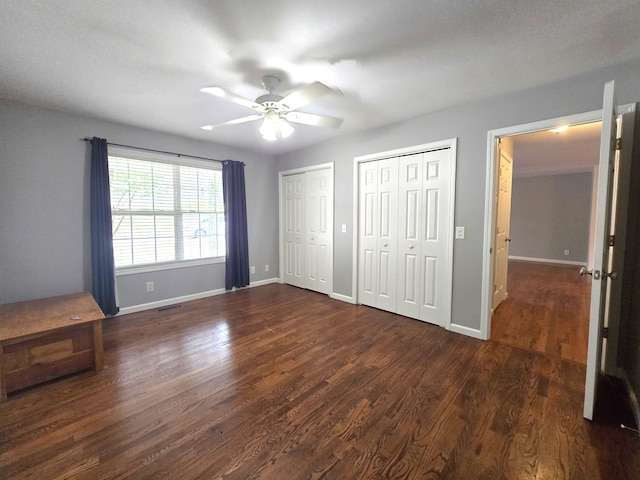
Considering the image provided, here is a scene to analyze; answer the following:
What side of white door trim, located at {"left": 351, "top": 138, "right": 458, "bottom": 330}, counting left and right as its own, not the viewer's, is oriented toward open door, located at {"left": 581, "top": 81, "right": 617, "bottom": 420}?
left

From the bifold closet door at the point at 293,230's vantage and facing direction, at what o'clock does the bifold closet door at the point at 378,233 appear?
the bifold closet door at the point at 378,233 is roughly at 9 o'clock from the bifold closet door at the point at 293,230.

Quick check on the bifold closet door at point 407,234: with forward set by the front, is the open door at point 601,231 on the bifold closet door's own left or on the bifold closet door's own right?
on the bifold closet door's own left

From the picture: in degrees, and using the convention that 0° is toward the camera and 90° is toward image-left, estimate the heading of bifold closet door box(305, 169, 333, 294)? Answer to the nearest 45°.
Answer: approximately 45°

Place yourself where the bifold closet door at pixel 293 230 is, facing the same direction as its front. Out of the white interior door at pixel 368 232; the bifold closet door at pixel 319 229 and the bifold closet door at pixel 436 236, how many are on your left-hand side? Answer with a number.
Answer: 3

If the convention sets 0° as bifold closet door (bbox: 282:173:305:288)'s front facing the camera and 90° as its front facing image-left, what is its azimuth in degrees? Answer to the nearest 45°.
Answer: approximately 45°

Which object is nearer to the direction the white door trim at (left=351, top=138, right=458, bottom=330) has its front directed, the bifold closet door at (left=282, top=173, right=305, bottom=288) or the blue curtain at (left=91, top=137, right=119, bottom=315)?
the blue curtain

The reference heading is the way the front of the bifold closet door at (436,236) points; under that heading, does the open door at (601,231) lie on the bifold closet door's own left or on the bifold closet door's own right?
on the bifold closet door's own left
